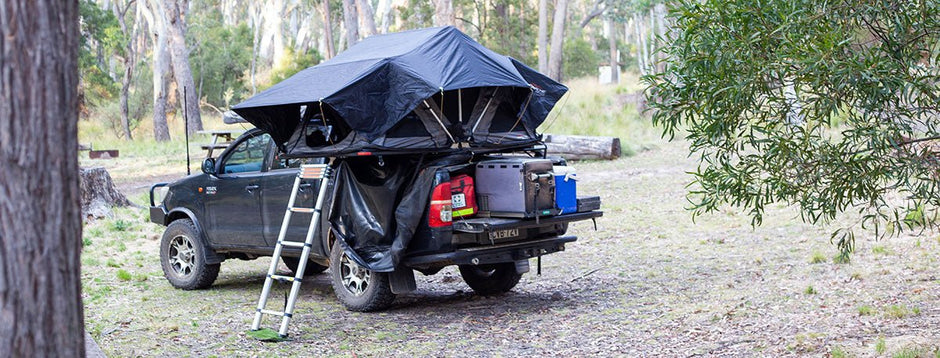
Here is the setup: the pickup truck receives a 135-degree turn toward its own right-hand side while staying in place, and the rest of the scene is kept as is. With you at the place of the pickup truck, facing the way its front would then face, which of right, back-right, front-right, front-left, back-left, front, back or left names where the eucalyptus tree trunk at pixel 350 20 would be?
left

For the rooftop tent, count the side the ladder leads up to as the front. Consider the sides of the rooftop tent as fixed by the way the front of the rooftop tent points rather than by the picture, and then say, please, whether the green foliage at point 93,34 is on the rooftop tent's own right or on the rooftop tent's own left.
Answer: on the rooftop tent's own right

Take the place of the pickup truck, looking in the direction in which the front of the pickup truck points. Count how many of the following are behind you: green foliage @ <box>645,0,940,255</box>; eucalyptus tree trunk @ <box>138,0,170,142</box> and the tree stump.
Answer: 1

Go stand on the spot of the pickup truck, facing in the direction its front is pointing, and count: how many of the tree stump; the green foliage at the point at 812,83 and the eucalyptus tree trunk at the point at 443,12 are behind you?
1

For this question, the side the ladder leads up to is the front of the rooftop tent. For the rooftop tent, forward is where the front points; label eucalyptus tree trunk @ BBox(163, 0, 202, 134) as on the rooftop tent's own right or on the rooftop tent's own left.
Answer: on the rooftop tent's own right

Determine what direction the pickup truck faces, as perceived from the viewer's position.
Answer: facing away from the viewer and to the left of the viewer

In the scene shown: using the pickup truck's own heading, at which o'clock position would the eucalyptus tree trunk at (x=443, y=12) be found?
The eucalyptus tree trunk is roughly at 2 o'clock from the pickup truck.
